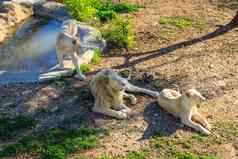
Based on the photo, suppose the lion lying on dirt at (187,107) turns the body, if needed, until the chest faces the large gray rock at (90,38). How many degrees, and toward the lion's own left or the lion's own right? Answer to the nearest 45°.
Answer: approximately 180°

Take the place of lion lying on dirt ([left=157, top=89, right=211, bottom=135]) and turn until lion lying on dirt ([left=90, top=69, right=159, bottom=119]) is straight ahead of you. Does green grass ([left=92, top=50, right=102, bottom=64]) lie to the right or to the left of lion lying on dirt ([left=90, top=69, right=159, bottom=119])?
right

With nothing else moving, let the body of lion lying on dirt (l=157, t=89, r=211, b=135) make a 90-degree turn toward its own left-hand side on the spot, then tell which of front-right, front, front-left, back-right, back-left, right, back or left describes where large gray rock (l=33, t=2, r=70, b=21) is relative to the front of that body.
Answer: left

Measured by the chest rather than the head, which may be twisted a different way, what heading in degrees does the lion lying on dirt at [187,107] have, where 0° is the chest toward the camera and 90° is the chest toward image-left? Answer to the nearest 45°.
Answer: approximately 315°
